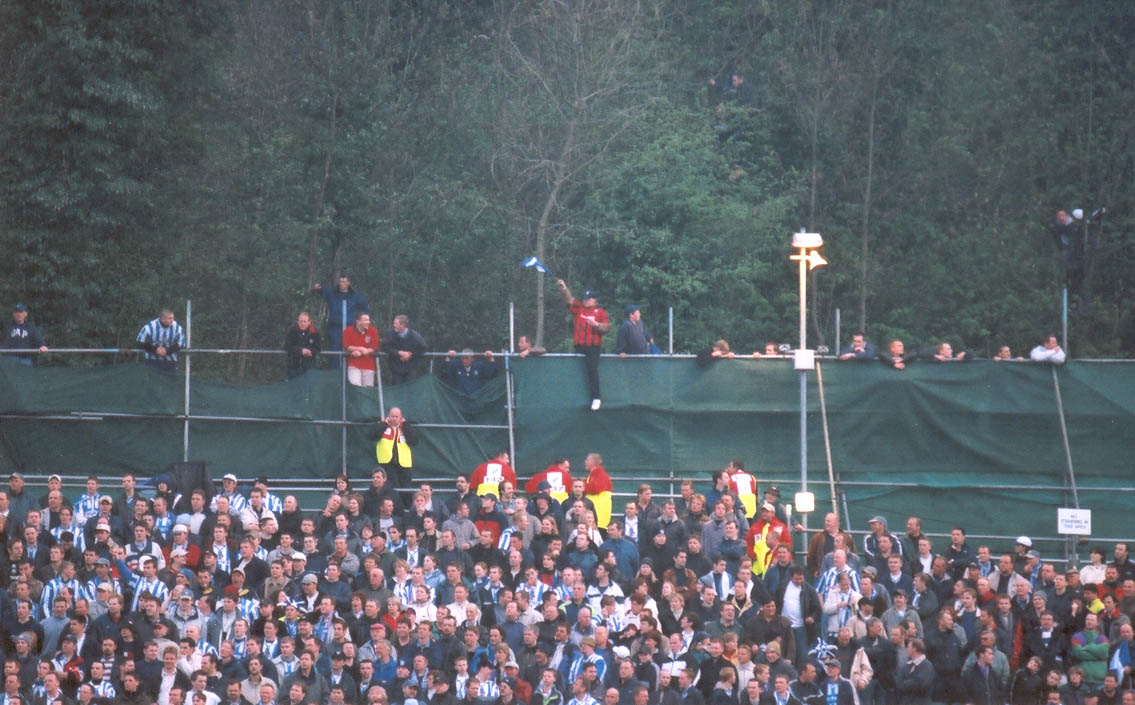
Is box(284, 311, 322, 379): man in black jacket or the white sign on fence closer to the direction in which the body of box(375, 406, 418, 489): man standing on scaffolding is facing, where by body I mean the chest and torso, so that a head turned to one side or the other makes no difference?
the white sign on fence

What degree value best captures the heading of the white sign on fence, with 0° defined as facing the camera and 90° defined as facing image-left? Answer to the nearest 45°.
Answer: approximately 0°

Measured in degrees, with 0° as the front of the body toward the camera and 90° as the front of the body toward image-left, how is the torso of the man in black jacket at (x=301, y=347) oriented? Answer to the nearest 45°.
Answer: approximately 0°

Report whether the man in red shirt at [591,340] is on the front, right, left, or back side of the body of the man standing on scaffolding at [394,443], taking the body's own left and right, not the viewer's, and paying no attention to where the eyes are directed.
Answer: left

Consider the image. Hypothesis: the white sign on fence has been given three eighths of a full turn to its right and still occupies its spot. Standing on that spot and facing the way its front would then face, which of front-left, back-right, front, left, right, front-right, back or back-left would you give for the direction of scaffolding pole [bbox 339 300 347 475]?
front-left

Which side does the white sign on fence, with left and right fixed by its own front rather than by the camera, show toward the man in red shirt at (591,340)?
right
